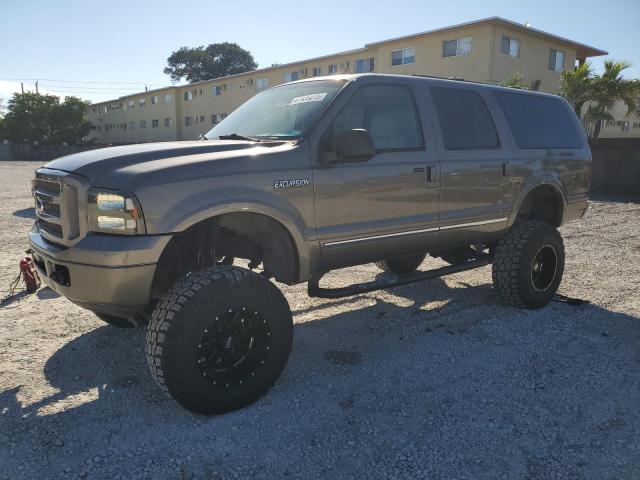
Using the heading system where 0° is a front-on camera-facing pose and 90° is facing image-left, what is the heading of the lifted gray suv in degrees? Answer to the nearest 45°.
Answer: approximately 45°

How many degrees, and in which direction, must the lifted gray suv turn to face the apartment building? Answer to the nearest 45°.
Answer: approximately 135° to its right

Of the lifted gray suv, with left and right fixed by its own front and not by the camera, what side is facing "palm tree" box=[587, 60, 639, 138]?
back
